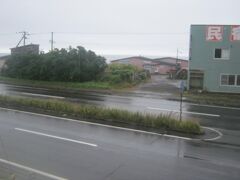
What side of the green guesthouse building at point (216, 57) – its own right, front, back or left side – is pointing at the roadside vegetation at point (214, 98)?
front

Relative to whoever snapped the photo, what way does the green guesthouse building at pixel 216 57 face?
facing the viewer

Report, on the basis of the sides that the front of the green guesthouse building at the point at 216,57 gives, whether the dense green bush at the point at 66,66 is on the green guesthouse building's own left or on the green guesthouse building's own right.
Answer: on the green guesthouse building's own right

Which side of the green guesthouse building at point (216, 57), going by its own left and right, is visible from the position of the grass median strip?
front

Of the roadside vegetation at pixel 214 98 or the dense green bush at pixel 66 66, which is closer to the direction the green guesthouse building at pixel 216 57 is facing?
the roadside vegetation

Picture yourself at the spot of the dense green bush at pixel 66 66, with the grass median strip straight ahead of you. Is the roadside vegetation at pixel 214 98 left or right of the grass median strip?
left

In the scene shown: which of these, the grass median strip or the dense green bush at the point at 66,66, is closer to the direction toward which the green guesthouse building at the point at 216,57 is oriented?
the grass median strip
